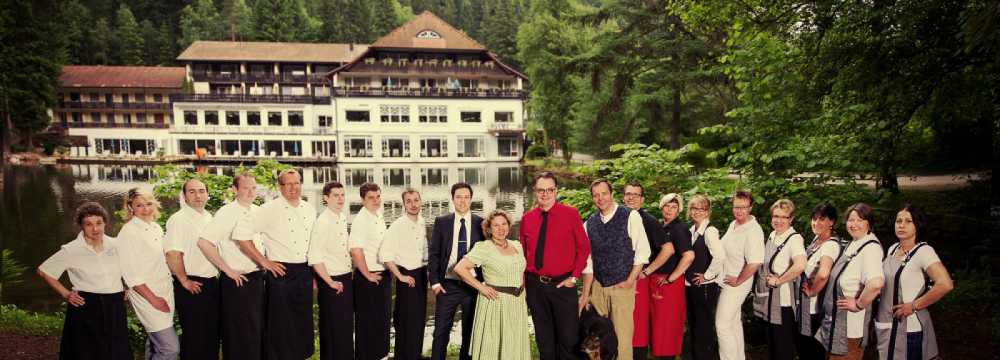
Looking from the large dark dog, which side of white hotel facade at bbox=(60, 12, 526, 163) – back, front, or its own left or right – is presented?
front

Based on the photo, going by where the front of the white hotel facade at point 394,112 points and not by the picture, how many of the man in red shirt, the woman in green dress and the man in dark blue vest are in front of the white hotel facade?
3

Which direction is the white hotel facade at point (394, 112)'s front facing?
toward the camera

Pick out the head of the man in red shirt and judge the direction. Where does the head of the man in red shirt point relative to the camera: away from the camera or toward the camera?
toward the camera

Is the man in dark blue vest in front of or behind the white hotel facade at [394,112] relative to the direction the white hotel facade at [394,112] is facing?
in front

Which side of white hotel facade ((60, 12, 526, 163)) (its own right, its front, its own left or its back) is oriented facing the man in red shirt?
front

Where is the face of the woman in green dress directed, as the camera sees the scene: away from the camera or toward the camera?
toward the camera
